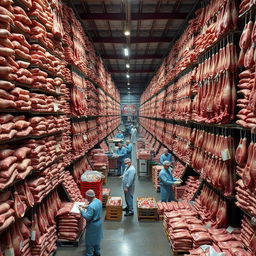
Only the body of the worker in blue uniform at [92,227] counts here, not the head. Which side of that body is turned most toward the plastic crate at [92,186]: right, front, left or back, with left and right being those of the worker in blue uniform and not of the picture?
right

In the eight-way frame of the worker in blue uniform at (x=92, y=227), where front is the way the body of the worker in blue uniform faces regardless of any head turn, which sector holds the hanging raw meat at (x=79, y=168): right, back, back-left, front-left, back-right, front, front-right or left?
right

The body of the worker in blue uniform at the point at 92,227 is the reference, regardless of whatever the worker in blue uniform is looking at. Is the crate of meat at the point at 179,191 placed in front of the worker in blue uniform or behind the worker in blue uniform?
behind

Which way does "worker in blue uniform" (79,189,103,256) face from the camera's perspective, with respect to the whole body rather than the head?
to the viewer's left

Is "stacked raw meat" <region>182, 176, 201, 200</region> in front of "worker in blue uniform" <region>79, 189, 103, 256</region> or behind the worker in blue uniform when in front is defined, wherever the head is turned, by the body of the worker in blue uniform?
behind

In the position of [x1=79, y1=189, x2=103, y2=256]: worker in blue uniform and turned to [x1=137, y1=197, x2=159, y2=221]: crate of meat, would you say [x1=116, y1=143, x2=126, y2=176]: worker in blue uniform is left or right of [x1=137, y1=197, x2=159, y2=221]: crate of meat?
left
